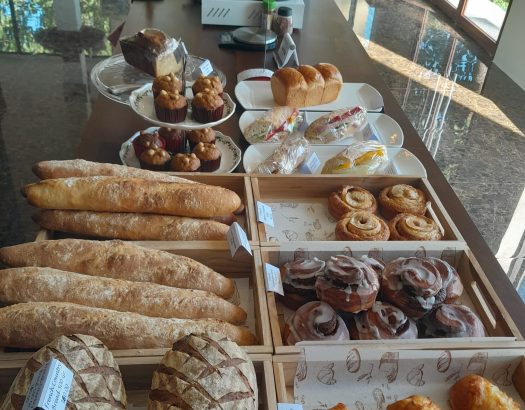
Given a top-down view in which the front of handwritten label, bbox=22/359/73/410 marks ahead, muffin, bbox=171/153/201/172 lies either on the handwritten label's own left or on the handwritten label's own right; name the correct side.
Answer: on the handwritten label's own left

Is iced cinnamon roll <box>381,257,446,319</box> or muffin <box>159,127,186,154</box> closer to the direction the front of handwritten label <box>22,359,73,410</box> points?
the iced cinnamon roll

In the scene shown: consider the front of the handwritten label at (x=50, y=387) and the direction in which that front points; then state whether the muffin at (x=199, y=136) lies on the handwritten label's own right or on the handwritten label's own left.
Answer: on the handwritten label's own left

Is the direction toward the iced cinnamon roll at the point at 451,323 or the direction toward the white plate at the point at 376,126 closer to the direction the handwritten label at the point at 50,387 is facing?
the iced cinnamon roll
